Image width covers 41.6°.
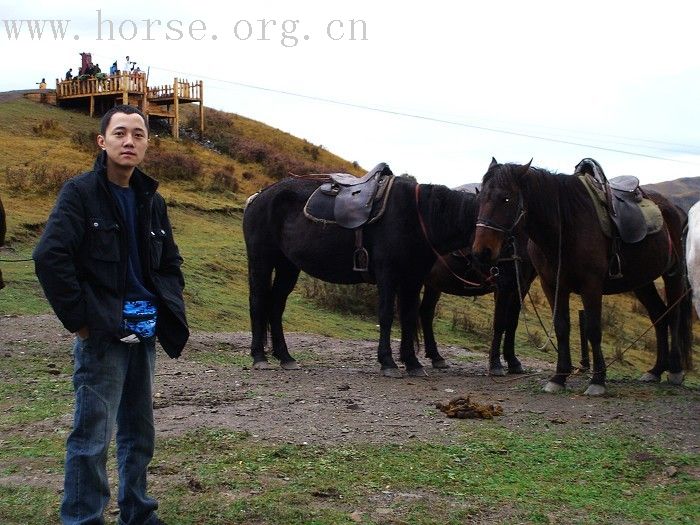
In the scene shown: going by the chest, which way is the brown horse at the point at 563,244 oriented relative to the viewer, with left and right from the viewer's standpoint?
facing the viewer and to the left of the viewer

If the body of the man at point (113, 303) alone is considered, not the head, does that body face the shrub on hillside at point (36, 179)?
no

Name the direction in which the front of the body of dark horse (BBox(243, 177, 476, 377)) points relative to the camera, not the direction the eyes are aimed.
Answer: to the viewer's right

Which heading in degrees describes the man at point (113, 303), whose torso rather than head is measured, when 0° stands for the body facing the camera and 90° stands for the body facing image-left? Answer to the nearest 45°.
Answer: approximately 315°

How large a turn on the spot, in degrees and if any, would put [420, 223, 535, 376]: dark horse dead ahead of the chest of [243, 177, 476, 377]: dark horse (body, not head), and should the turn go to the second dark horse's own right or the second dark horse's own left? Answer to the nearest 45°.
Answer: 0° — it already faces it

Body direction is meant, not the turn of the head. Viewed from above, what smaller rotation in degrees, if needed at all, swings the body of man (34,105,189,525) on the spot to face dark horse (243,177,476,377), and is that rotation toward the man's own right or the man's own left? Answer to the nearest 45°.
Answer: approximately 90° to the man's own left

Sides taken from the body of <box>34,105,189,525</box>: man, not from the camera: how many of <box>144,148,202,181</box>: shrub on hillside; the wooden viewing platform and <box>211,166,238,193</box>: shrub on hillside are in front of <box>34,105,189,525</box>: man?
0

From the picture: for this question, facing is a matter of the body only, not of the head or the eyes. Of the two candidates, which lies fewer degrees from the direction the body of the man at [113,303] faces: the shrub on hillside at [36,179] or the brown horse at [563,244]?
the brown horse

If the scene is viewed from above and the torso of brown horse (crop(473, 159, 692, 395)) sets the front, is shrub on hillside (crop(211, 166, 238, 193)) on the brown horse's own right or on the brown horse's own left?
on the brown horse's own right

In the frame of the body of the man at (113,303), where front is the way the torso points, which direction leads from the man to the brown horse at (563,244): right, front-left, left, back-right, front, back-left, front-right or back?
left

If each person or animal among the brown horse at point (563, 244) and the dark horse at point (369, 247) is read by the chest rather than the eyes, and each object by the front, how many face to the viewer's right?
1

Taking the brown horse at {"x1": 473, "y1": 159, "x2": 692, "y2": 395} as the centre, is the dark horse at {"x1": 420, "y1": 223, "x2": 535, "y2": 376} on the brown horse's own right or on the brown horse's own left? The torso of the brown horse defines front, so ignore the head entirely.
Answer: on the brown horse's own right

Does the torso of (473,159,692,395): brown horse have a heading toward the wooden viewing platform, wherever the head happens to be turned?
no

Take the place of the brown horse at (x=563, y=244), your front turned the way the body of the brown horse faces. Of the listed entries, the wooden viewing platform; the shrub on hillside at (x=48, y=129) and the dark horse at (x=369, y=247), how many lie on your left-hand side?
0

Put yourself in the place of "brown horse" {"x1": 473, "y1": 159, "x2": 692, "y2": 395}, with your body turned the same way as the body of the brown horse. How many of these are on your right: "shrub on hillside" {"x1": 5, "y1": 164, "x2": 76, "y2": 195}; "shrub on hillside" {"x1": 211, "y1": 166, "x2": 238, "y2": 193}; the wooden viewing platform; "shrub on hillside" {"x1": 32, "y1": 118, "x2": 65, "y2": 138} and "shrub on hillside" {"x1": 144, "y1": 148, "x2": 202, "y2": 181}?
5

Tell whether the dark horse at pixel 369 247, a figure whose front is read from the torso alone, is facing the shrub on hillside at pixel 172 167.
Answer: no

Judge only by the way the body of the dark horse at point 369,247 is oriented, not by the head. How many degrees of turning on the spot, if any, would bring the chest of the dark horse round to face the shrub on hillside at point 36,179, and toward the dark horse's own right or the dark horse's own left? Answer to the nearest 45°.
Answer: approximately 135° to the dark horse's own left

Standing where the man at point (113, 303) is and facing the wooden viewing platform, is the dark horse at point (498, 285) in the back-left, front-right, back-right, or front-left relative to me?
front-right

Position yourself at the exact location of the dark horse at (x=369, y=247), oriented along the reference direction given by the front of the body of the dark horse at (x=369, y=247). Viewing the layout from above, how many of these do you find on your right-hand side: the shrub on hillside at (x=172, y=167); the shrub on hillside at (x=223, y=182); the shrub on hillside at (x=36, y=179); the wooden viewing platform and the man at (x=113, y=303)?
1

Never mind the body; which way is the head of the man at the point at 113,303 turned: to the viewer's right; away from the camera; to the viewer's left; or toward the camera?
toward the camera

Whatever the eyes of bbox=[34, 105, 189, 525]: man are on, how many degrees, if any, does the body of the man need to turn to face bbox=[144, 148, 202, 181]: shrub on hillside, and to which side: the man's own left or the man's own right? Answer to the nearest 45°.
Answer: approximately 135° to the man's own left
